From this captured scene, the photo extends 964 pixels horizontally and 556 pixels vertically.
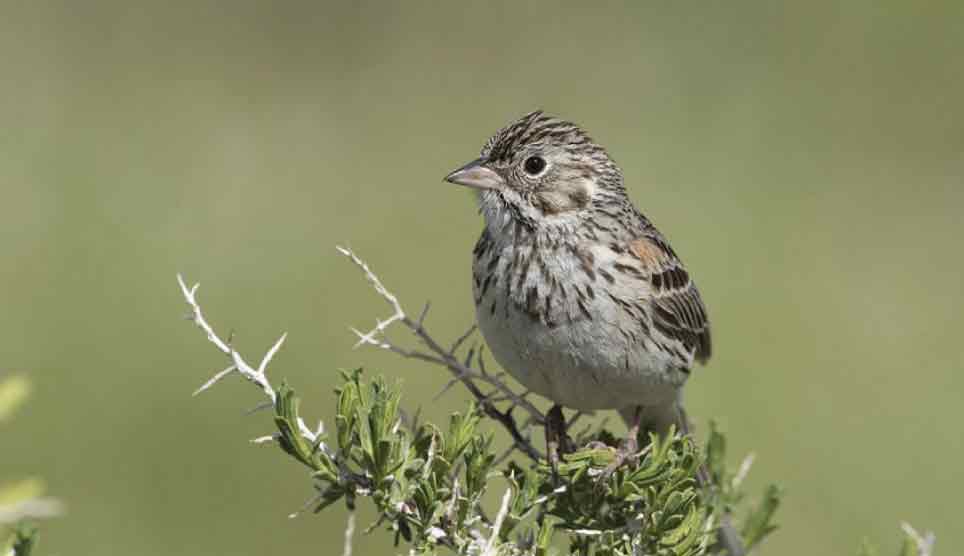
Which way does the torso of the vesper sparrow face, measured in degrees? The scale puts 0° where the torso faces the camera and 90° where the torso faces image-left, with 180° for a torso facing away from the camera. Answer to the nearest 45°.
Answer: approximately 45°
